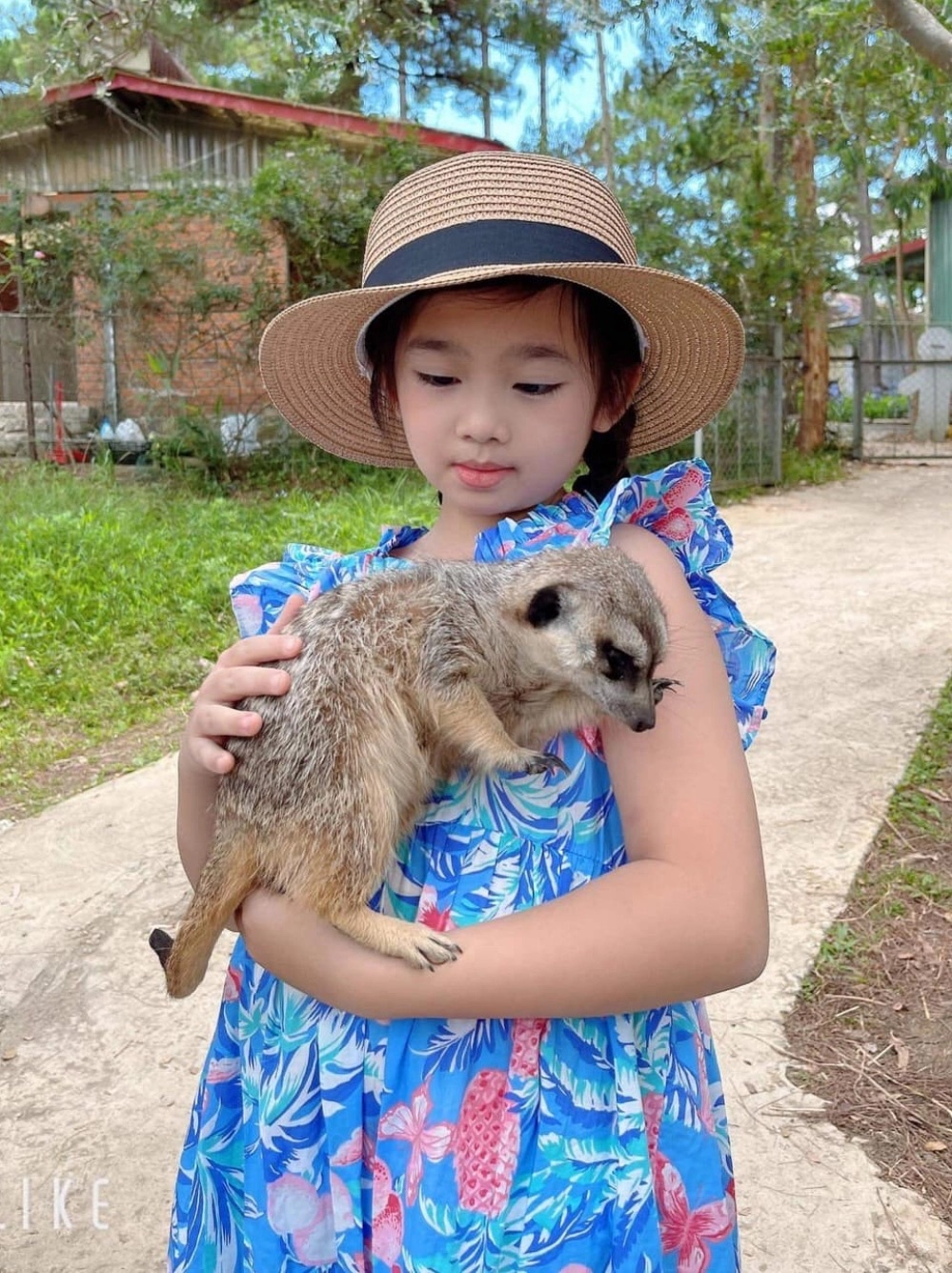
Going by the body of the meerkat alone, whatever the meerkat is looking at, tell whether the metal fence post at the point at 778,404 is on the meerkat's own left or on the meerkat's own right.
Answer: on the meerkat's own left

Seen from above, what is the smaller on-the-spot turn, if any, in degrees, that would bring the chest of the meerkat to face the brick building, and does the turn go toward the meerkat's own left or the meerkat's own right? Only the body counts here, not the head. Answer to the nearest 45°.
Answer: approximately 90° to the meerkat's own left

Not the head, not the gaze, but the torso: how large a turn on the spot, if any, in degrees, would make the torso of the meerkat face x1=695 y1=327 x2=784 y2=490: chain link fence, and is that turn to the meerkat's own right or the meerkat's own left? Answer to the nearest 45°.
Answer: approximately 90° to the meerkat's own left

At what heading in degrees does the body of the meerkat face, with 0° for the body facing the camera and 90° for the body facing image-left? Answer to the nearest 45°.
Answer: approximately 270°
